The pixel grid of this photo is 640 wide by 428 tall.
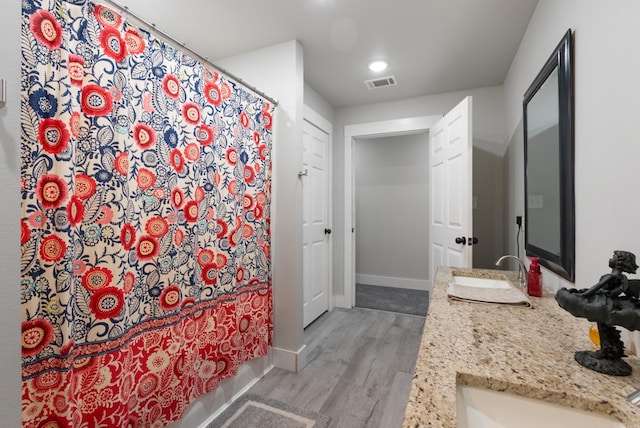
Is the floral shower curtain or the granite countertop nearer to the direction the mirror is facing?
the floral shower curtain

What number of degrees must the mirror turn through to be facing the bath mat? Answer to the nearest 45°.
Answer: approximately 45° to its left

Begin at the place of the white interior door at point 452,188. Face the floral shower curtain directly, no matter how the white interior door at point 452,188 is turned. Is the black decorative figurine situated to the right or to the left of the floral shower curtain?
left

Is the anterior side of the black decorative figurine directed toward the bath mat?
yes

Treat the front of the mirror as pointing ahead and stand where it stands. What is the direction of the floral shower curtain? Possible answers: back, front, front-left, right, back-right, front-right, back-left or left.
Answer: front-left

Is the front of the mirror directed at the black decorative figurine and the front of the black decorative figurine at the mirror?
no

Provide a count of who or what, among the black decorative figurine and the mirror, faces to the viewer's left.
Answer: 2

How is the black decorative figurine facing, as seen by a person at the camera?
facing to the left of the viewer

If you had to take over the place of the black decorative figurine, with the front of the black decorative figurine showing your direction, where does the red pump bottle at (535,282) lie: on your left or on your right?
on your right

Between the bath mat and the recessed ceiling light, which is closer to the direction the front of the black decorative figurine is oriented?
the bath mat

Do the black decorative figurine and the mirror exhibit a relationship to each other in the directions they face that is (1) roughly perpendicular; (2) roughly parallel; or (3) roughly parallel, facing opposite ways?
roughly parallel

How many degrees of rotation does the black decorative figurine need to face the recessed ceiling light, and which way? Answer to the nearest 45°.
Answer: approximately 45° to its right

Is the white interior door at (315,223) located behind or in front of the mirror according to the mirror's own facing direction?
in front

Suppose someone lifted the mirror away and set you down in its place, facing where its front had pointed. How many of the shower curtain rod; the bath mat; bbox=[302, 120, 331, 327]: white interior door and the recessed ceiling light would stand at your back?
0

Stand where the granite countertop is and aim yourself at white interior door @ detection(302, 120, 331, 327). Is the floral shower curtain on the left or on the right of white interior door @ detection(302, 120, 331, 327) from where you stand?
left

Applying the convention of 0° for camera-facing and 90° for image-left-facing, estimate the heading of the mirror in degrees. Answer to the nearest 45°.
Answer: approximately 90°

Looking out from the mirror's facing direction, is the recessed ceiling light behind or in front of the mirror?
in front

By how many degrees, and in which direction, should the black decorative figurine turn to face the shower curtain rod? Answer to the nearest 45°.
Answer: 0° — it already faces it
